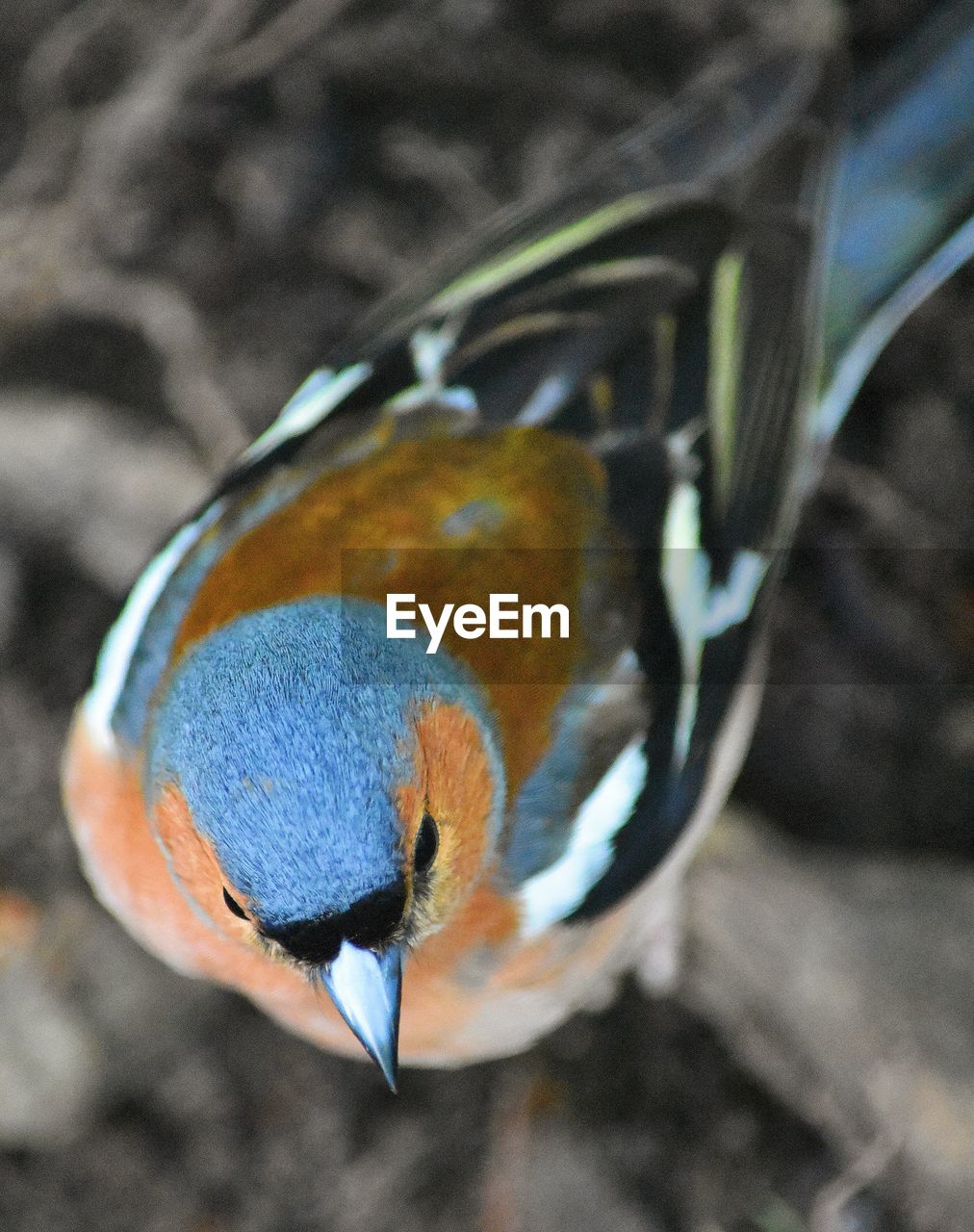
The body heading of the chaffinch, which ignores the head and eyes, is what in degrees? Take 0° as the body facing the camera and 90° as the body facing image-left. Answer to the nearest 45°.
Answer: approximately 45°
